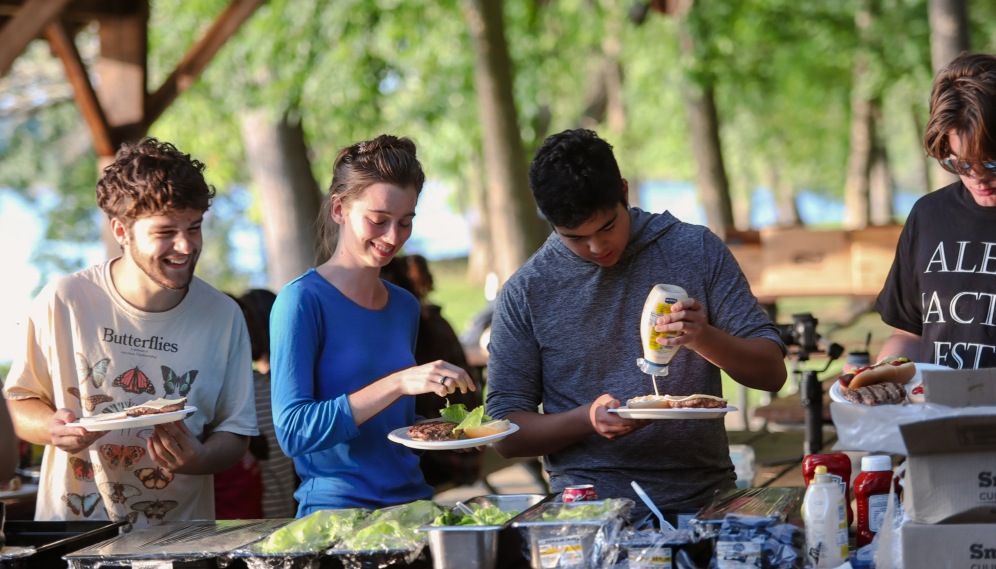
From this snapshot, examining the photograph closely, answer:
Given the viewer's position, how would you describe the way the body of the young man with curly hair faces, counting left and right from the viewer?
facing the viewer

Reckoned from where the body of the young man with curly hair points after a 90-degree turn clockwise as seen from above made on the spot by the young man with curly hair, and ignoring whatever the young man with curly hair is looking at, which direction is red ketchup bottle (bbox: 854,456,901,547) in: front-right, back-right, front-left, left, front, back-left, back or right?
back-left

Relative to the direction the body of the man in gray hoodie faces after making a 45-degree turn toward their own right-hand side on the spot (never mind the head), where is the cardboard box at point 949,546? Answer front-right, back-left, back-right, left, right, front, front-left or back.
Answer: left

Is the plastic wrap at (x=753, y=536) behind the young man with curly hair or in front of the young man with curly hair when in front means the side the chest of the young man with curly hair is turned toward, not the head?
in front

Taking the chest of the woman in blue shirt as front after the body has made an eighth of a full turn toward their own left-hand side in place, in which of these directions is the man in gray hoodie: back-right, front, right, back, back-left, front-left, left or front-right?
front

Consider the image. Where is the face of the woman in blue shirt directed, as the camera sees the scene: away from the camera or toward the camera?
toward the camera

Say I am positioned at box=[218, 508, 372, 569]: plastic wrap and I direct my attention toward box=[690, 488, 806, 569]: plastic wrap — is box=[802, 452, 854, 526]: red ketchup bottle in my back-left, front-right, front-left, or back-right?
front-left

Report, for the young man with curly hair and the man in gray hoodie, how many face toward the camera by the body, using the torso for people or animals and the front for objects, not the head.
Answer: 2

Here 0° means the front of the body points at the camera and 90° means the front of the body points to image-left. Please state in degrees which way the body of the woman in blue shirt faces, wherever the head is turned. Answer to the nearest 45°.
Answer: approximately 315°

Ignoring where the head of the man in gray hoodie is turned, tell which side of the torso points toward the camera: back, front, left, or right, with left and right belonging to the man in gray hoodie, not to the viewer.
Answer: front

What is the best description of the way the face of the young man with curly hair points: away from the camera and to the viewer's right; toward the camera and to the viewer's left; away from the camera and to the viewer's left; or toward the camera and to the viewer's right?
toward the camera and to the viewer's right

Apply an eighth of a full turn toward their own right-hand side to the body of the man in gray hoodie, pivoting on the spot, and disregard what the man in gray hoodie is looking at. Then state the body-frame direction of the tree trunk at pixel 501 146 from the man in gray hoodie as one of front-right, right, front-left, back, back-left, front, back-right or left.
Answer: back-right

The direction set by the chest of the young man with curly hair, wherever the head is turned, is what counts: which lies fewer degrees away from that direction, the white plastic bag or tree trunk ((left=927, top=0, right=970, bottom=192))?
the white plastic bag
